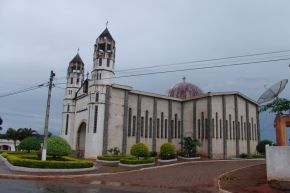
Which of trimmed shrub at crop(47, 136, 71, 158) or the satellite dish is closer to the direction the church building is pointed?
the trimmed shrub

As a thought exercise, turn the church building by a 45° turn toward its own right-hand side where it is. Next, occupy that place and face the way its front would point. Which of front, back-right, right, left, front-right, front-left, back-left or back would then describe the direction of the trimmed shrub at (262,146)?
back

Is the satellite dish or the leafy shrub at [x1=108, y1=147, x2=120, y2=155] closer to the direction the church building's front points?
the leafy shrub

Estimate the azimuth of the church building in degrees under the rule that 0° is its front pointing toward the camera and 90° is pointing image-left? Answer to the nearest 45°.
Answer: approximately 45°

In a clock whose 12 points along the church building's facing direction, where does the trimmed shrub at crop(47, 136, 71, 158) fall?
The trimmed shrub is roughly at 11 o'clock from the church building.

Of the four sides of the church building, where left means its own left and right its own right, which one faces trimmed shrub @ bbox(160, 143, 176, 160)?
left
